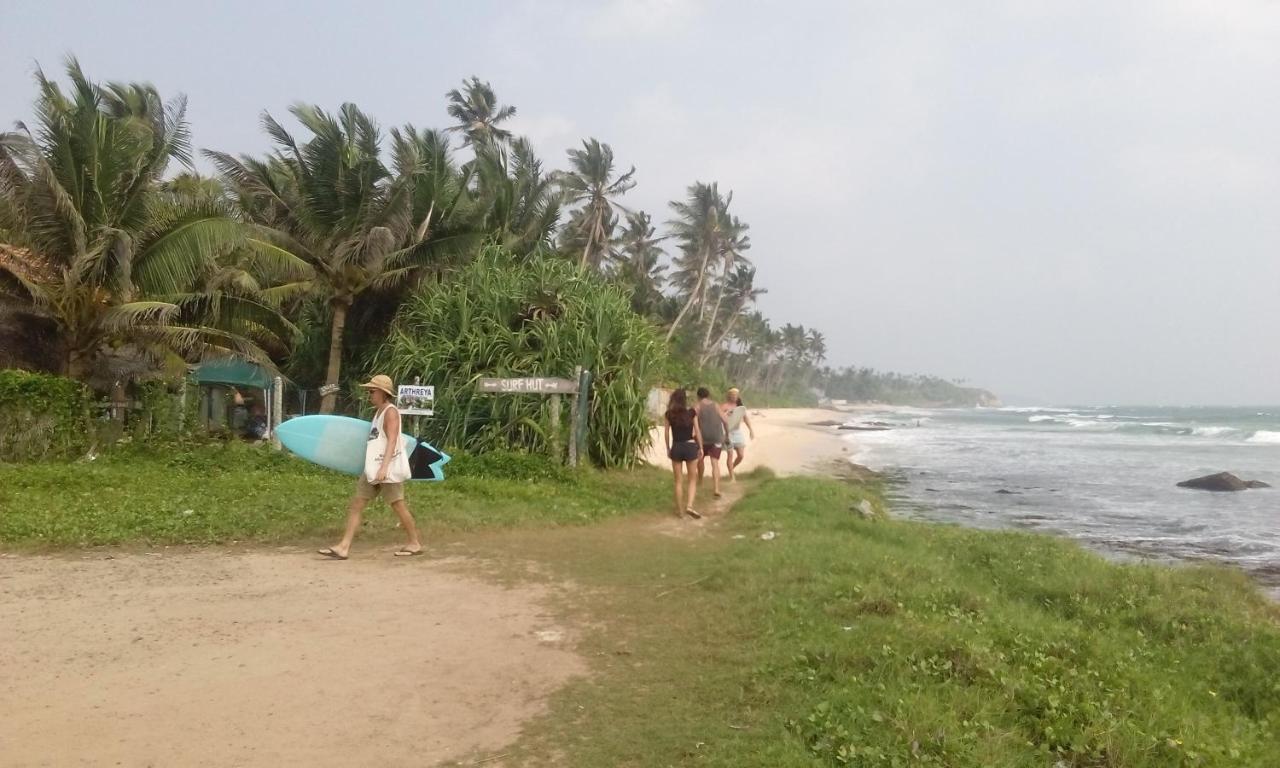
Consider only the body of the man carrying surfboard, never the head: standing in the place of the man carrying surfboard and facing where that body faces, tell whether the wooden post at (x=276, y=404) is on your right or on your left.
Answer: on your right

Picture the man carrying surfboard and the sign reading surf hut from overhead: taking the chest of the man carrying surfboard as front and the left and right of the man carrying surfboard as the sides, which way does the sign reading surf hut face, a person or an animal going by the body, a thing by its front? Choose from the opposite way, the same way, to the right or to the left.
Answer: to the left

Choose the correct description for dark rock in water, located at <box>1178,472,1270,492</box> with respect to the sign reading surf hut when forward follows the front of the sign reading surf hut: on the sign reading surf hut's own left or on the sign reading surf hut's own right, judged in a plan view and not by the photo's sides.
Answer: on the sign reading surf hut's own left

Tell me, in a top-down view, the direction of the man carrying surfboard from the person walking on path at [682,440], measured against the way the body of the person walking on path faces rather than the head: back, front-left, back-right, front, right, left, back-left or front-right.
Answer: back-left

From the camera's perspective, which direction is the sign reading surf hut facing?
toward the camera

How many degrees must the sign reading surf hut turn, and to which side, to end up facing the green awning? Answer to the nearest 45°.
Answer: approximately 135° to its right

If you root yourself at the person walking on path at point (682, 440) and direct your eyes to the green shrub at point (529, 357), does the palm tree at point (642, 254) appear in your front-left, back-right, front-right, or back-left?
front-right

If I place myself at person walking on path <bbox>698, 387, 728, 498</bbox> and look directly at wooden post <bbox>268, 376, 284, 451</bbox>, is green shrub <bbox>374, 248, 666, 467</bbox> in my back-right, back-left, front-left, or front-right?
front-right

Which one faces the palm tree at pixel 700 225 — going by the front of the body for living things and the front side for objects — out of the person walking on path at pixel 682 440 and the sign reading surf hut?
the person walking on path

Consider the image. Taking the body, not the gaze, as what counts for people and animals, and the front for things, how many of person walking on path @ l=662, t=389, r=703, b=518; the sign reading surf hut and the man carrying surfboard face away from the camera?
1

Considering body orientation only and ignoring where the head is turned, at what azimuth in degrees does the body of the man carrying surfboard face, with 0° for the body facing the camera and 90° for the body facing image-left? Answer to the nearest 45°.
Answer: approximately 90°

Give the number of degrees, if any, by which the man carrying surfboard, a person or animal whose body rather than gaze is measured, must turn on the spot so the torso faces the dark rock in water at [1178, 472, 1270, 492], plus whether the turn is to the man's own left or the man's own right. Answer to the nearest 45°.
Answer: approximately 180°

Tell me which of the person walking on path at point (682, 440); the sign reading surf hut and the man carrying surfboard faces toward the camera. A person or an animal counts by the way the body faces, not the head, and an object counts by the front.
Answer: the sign reading surf hut

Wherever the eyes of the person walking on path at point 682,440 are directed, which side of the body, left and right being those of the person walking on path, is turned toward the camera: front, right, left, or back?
back

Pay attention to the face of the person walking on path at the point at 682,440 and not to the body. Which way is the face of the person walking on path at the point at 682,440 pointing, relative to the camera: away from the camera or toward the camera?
away from the camera
